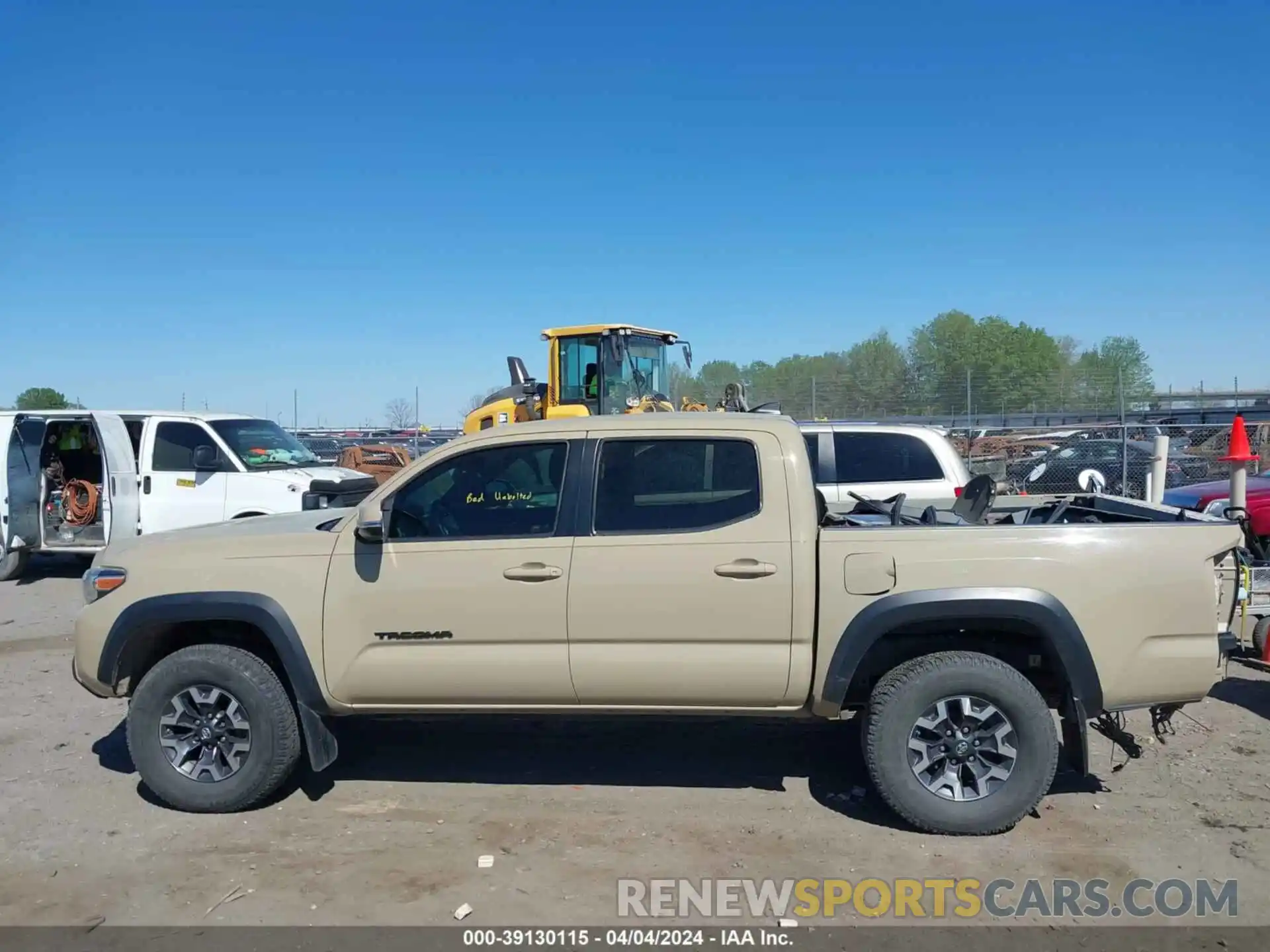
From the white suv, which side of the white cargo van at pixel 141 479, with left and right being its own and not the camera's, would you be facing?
front

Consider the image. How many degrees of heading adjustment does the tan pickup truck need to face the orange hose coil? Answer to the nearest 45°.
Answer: approximately 45° to its right

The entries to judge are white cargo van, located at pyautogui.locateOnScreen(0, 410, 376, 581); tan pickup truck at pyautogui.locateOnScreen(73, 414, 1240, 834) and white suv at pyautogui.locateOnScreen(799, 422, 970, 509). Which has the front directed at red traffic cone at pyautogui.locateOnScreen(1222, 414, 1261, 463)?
the white cargo van

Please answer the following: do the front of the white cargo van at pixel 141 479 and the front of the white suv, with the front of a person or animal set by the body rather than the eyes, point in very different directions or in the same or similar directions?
very different directions

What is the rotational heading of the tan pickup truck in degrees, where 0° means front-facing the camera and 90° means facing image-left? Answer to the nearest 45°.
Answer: approximately 90°

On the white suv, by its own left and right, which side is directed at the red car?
back

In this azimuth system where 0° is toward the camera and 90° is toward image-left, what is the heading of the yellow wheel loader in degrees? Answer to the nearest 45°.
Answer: approximately 315°

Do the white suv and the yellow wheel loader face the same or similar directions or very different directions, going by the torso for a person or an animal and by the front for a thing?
very different directions

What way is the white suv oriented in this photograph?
to the viewer's left

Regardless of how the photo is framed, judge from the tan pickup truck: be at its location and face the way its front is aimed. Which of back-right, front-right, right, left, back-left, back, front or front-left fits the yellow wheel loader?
right

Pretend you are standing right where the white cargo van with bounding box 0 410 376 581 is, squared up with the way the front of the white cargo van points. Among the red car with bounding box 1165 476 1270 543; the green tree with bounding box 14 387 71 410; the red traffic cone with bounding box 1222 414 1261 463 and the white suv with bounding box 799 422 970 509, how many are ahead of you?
3

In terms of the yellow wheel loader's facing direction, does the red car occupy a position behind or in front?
in front

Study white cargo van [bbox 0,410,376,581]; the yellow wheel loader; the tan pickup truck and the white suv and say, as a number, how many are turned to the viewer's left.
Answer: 2

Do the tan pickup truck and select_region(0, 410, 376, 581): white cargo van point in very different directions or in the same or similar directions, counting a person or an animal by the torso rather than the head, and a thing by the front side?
very different directions
